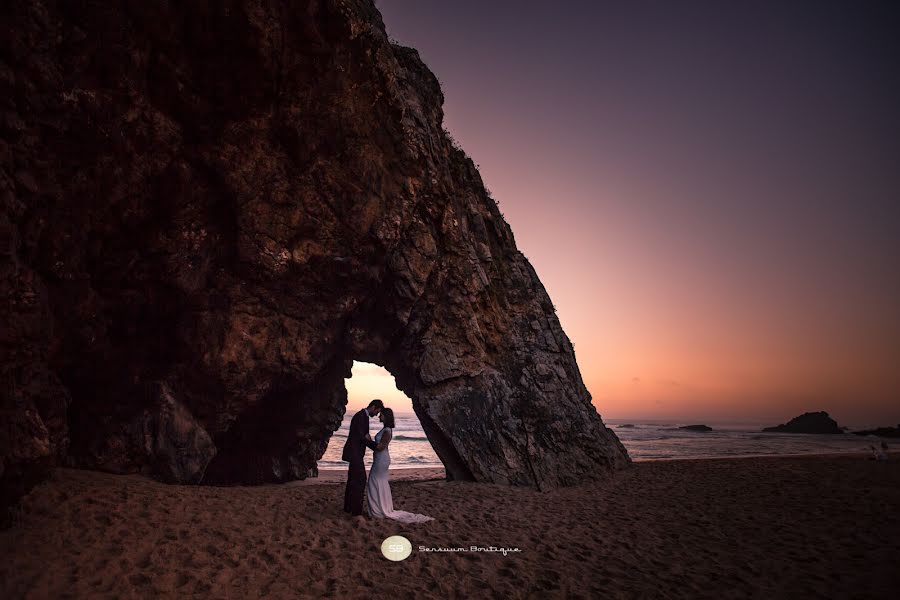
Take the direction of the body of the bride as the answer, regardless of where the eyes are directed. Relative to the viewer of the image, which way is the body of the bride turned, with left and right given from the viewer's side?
facing to the left of the viewer

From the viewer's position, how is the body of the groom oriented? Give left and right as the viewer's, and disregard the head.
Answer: facing to the right of the viewer

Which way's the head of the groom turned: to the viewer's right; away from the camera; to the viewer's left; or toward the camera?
to the viewer's right

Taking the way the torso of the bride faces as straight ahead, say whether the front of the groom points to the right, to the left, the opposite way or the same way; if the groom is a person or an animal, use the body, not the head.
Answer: the opposite way

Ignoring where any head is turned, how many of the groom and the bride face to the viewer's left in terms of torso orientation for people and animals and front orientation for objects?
1
